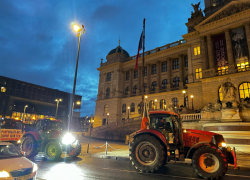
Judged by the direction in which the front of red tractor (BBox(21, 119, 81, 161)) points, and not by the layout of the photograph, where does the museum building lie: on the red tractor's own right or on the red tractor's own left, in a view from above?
on the red tractor's own left

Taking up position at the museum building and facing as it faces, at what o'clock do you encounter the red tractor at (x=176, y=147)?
The red tractor is roughly at 11 o'clock from the museum building.

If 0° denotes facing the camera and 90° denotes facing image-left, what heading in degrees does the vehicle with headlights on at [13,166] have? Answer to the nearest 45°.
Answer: approximately 315°

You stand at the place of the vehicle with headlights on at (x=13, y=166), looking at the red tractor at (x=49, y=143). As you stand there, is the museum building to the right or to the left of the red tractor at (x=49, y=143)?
right

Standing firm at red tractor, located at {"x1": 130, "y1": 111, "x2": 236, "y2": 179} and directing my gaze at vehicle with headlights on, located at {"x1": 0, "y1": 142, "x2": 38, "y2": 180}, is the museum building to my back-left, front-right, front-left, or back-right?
back-right

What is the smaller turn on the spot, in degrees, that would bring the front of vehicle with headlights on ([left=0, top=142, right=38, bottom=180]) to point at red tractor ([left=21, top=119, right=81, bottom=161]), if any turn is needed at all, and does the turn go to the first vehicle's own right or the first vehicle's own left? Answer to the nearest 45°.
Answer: approximately 135° to the first vehicle's own left

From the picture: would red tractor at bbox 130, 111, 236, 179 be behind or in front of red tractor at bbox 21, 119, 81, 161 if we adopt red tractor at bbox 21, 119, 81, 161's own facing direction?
in front
